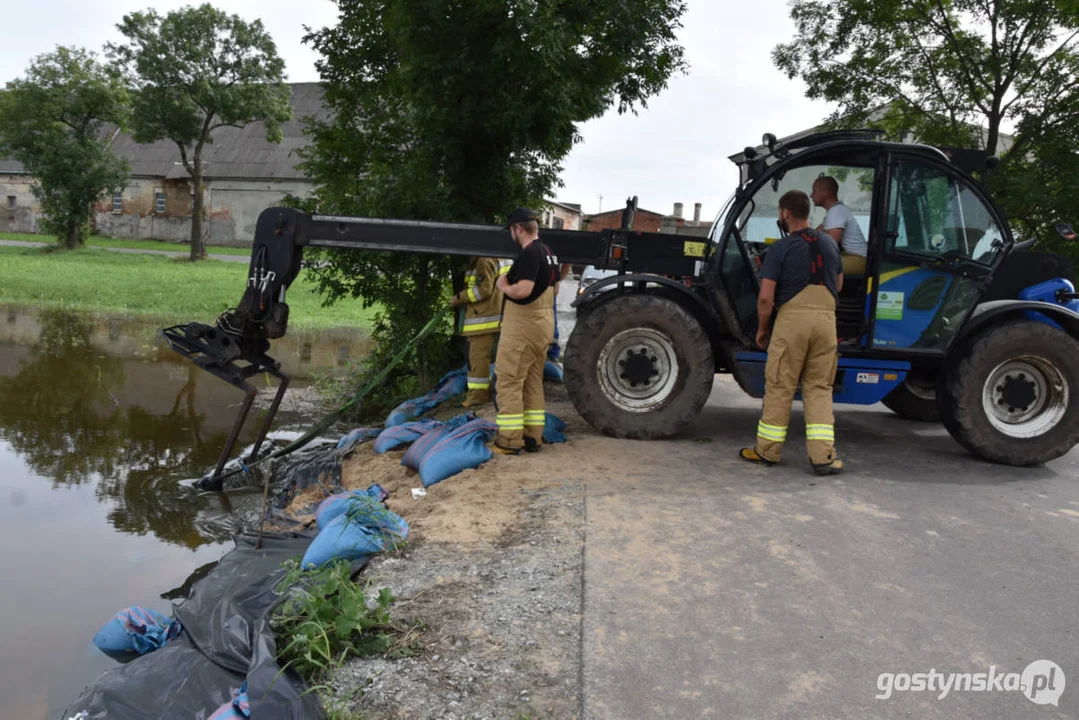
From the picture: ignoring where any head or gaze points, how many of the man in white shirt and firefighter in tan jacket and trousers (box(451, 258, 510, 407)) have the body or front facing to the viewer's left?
2

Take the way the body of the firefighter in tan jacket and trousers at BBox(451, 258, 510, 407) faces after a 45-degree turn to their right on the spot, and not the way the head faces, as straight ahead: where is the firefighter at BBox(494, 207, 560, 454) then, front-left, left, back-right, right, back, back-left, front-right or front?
back-left

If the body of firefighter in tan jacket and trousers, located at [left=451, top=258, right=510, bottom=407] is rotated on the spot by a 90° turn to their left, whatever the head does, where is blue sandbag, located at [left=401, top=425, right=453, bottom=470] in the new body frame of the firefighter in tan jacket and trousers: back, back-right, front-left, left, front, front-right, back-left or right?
front

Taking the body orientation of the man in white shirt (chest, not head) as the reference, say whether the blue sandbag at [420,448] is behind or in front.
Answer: in front

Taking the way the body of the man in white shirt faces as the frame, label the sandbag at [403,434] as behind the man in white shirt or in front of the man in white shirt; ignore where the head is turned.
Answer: in front

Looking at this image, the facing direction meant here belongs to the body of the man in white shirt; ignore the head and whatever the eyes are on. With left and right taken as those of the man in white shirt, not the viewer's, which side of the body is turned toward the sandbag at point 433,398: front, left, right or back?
front

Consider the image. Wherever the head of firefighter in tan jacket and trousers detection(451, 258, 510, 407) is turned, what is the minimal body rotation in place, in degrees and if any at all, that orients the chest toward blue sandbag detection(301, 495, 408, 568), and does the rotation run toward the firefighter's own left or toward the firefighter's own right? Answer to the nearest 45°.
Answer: approximately 90° to the firefighter's own left

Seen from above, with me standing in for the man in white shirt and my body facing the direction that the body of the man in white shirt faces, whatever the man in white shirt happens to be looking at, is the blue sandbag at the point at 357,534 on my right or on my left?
on my left

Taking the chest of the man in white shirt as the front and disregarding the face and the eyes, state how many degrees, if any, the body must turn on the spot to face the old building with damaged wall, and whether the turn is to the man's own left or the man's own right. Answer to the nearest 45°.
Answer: approximately 45° to the man's own right

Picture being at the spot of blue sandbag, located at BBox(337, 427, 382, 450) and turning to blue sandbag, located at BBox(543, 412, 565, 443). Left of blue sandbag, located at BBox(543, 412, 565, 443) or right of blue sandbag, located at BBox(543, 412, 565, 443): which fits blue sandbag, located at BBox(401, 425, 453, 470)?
right

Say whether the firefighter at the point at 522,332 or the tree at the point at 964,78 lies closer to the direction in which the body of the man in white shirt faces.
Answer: the firefighter

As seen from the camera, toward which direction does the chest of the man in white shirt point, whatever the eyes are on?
to the viewer's left

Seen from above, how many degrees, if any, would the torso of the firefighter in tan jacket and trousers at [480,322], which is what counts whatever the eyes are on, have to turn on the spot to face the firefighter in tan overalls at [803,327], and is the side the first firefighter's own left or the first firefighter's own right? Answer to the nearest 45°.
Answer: approximately 135° to the first firefighter's own left

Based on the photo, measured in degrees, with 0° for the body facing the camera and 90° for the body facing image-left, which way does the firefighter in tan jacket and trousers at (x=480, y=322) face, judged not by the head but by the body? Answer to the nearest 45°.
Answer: approximately 90°
